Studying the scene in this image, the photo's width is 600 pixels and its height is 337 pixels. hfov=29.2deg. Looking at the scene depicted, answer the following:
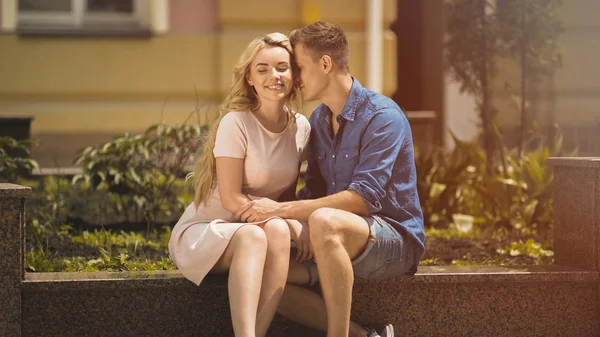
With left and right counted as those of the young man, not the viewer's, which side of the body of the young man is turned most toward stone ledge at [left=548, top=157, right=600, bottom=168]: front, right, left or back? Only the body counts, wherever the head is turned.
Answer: back

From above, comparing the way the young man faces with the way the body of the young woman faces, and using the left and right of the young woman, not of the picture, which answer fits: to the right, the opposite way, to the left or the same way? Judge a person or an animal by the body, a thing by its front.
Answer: to the right

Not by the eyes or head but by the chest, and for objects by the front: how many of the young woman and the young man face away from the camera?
0

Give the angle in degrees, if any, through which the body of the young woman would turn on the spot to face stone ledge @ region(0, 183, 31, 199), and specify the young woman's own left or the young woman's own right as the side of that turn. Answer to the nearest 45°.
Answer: approximately 135° to the young woman's own right

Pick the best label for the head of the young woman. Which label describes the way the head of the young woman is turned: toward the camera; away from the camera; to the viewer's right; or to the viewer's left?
toward the camera

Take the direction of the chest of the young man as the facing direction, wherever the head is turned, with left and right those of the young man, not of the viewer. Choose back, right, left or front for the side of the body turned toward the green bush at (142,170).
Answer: right

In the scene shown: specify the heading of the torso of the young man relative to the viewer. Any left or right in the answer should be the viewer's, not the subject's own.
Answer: facing the viewer and to the left of the viewer

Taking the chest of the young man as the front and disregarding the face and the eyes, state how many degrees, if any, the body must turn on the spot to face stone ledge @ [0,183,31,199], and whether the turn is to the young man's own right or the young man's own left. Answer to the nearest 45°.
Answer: approximately 45° to the young man's own right
